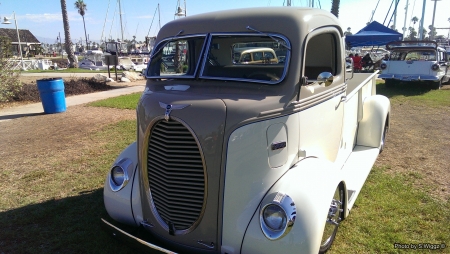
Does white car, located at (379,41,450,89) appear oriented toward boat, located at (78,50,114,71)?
no

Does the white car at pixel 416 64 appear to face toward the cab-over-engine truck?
no

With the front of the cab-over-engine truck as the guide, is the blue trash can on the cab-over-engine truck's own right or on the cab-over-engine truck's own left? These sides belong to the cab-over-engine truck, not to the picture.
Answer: on the cab-over-engine truck's own right

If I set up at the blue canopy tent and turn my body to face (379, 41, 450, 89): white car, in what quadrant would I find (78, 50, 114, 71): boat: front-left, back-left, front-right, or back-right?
back-right

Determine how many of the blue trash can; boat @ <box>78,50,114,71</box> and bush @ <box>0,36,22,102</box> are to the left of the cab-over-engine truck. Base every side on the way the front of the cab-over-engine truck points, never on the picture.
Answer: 0

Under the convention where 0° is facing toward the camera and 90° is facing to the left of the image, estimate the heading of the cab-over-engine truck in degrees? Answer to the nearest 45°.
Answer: approximately 45°

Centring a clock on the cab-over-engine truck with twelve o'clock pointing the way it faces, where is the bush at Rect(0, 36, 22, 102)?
The bush is roughly at 3 o'clock from the cab-over-engine truck.
